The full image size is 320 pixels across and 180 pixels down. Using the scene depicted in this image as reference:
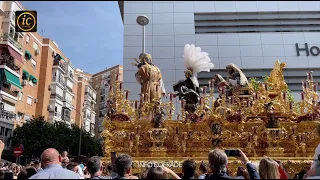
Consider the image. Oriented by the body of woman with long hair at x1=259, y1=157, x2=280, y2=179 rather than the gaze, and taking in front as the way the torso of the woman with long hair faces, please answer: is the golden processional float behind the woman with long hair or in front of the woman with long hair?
in front

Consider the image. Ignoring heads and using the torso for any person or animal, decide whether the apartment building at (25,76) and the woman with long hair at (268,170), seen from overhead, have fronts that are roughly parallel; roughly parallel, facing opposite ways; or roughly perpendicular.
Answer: roughly perpendicular

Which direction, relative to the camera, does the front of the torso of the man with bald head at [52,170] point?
away from the camera

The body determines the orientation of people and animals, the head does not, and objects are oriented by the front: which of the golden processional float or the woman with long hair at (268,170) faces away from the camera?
the woman with long hair

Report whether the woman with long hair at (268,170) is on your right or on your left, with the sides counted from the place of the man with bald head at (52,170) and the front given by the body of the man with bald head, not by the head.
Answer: on your right

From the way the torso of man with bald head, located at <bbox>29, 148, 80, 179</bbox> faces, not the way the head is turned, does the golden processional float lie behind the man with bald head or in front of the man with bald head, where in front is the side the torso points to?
in front

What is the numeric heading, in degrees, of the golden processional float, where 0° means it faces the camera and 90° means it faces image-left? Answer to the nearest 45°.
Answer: approximately 90°

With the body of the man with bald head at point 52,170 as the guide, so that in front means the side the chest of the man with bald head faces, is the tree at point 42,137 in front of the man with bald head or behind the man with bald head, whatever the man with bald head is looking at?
in front

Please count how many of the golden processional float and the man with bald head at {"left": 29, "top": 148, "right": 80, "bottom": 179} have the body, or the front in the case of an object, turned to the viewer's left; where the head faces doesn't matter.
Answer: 1

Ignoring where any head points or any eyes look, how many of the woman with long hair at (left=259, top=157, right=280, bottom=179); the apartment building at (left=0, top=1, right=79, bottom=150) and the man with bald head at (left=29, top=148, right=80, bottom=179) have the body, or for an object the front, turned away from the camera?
2

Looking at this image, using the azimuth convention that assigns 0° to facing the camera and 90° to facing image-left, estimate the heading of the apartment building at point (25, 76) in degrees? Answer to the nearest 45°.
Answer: approximately 315°

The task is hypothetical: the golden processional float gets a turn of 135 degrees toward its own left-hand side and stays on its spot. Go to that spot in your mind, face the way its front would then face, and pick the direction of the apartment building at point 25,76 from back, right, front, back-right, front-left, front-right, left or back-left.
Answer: back

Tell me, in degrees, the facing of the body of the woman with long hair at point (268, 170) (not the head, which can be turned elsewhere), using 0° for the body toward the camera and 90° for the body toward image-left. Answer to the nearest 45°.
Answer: approximately 180°

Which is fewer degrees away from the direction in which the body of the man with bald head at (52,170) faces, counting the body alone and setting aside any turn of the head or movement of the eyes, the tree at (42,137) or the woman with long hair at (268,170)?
the tree

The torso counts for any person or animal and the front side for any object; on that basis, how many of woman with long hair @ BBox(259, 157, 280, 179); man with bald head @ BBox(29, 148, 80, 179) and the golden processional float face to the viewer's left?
1

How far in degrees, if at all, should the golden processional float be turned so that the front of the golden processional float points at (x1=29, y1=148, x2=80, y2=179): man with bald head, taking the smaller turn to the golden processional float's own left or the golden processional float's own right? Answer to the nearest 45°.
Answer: approximately 90° to the golden processional float's own left

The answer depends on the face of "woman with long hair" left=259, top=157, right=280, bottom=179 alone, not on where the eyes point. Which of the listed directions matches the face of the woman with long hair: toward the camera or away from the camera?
away from the camera
